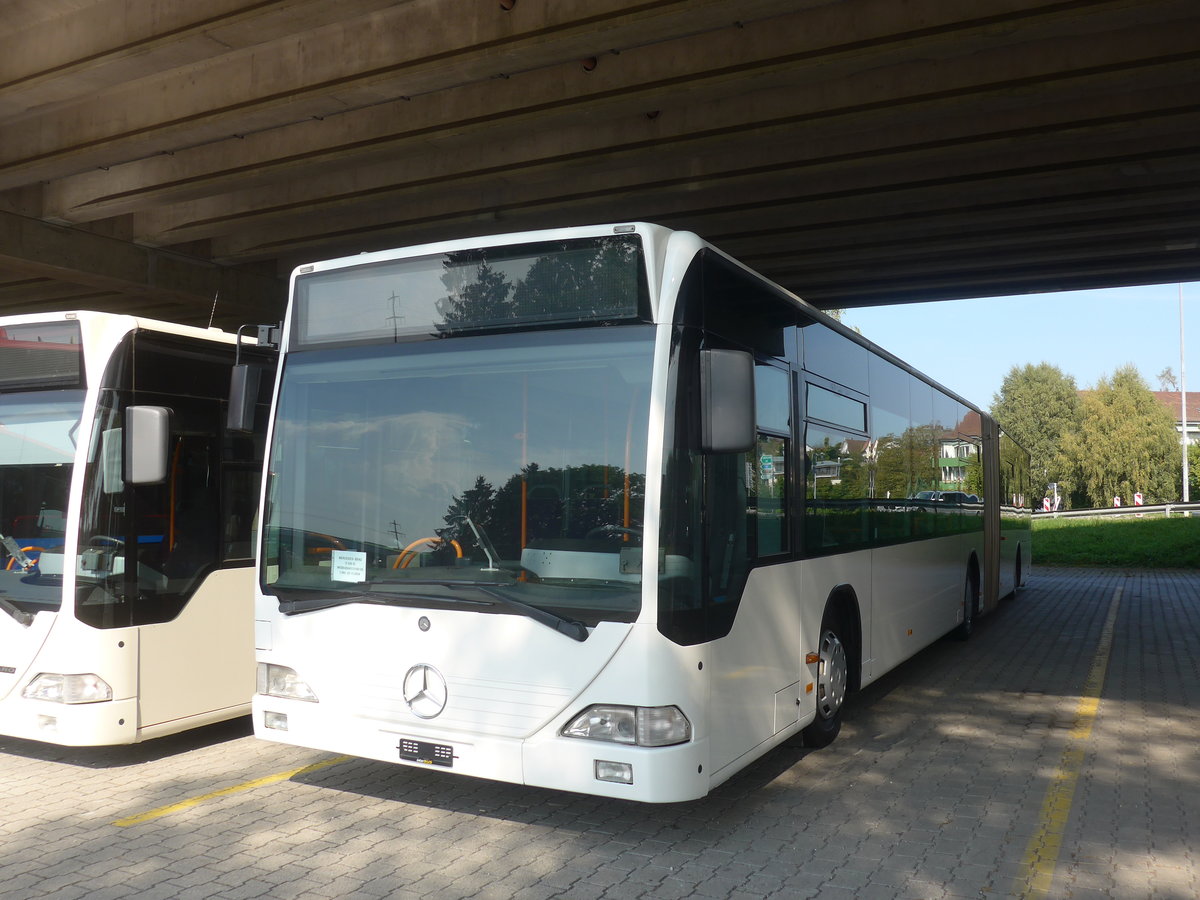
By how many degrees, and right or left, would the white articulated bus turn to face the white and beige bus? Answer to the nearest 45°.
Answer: approximately 90° to its right

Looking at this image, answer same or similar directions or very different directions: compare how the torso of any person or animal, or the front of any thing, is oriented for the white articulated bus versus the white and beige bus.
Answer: same or similar directions

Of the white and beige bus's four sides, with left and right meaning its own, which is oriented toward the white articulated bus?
left

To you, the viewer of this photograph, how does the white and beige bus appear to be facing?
facing the viewer and to the left of the viewer

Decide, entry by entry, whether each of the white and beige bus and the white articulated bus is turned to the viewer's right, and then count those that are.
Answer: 0

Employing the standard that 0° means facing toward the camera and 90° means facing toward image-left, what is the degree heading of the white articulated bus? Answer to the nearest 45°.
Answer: approximately 45°
